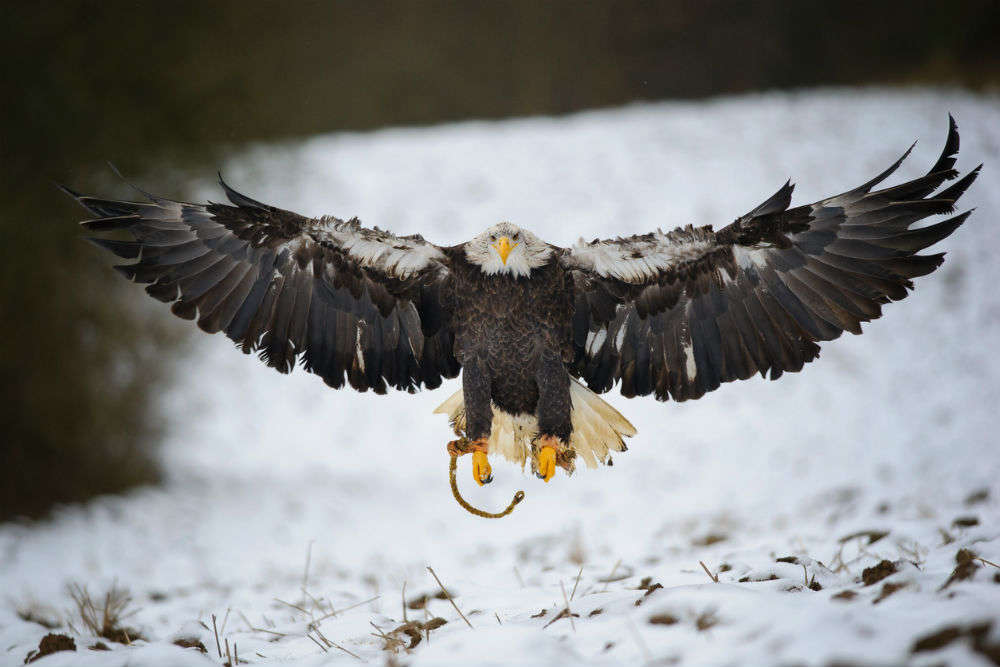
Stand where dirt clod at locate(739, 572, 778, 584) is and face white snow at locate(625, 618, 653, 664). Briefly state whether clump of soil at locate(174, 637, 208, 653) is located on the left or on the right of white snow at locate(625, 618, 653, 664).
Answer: right

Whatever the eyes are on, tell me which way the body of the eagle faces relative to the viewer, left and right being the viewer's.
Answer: facing the viewer

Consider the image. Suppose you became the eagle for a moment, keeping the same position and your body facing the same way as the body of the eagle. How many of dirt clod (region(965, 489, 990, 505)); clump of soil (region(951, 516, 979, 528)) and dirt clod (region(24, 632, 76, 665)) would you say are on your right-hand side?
1

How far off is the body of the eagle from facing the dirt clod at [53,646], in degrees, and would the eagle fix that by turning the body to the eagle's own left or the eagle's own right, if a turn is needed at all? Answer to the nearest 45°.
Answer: approximately 90° to the eagle's own right

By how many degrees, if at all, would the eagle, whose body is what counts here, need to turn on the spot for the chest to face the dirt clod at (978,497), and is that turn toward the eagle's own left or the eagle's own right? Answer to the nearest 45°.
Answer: approximately 135° to the eagle's own left

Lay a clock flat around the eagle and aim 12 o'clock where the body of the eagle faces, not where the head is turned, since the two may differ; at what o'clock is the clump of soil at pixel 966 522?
The clump of soil is roughly at 8 o'clock from the eagle.
